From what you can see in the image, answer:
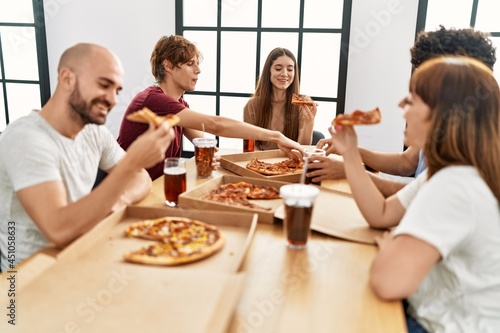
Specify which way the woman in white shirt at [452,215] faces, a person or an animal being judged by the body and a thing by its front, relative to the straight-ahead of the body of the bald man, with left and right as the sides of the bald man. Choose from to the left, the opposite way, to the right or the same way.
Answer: the opposite way

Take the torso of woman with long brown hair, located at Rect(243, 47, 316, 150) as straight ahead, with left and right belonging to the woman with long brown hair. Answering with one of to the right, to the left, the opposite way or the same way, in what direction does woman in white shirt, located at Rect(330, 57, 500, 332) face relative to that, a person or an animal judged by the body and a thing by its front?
to the right

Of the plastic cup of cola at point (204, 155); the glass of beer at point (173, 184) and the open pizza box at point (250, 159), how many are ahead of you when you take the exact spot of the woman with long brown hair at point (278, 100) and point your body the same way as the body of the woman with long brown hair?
3

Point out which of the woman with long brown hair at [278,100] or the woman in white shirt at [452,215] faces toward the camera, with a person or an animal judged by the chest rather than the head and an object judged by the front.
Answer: the woman with long brown hair

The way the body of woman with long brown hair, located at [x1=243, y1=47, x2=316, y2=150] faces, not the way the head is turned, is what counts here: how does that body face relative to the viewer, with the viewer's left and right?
facing the viewer

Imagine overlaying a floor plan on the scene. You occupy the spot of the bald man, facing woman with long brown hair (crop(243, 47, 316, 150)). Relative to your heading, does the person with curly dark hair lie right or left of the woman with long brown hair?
right

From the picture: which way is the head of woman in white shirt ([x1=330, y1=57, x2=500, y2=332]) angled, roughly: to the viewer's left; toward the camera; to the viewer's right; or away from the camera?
to the viewer's left

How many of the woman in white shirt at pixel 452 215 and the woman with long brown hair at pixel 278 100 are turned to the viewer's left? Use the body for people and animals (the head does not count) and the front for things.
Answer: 1

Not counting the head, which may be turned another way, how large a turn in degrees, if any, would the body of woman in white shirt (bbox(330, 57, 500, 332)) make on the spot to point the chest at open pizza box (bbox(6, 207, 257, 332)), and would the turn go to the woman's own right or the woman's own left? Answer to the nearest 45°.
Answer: approximately 45° to the woman's own left

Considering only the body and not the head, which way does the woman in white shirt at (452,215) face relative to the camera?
to the viewer's left

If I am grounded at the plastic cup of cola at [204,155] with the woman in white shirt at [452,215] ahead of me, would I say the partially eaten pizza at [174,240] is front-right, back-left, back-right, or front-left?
front-right

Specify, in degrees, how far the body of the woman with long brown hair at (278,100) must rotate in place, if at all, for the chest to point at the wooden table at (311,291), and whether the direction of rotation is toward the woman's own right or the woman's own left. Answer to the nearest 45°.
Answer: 0° — they already face it

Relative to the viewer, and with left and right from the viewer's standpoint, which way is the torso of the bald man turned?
facing the viewer and to the right of the viewer

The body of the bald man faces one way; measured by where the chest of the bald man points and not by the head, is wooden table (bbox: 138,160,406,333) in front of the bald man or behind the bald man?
in front
